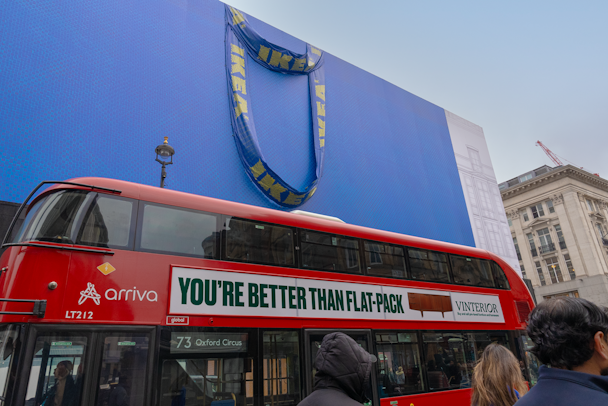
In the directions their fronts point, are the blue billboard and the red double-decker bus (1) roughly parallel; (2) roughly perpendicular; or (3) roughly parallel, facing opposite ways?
roughly perpendicular

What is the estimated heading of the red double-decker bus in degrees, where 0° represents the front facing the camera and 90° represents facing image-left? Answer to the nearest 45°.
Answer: approximately 45°

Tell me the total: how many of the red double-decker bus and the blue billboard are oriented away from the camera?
0

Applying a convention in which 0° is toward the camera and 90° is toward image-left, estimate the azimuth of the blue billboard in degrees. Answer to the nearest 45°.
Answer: approximately 315°
